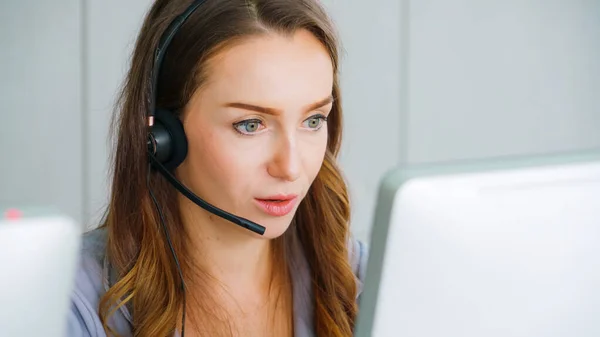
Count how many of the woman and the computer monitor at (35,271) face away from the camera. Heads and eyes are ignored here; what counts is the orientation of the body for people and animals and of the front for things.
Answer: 1

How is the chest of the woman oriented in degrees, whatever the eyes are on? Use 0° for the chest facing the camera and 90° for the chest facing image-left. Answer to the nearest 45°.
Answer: approximately 315°

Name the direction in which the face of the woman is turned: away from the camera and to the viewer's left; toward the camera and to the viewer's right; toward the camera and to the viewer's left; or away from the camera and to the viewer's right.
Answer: toward the camera and to the viewer's right

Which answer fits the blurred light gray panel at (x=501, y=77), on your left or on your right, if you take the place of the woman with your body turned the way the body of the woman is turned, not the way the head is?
on your left

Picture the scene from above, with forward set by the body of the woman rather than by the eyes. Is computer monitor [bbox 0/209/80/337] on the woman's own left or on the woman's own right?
on the woman's own right

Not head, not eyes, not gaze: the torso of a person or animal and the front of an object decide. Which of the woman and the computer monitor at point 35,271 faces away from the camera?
the computer monitor

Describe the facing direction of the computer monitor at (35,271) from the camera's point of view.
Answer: facing away from the viewer
